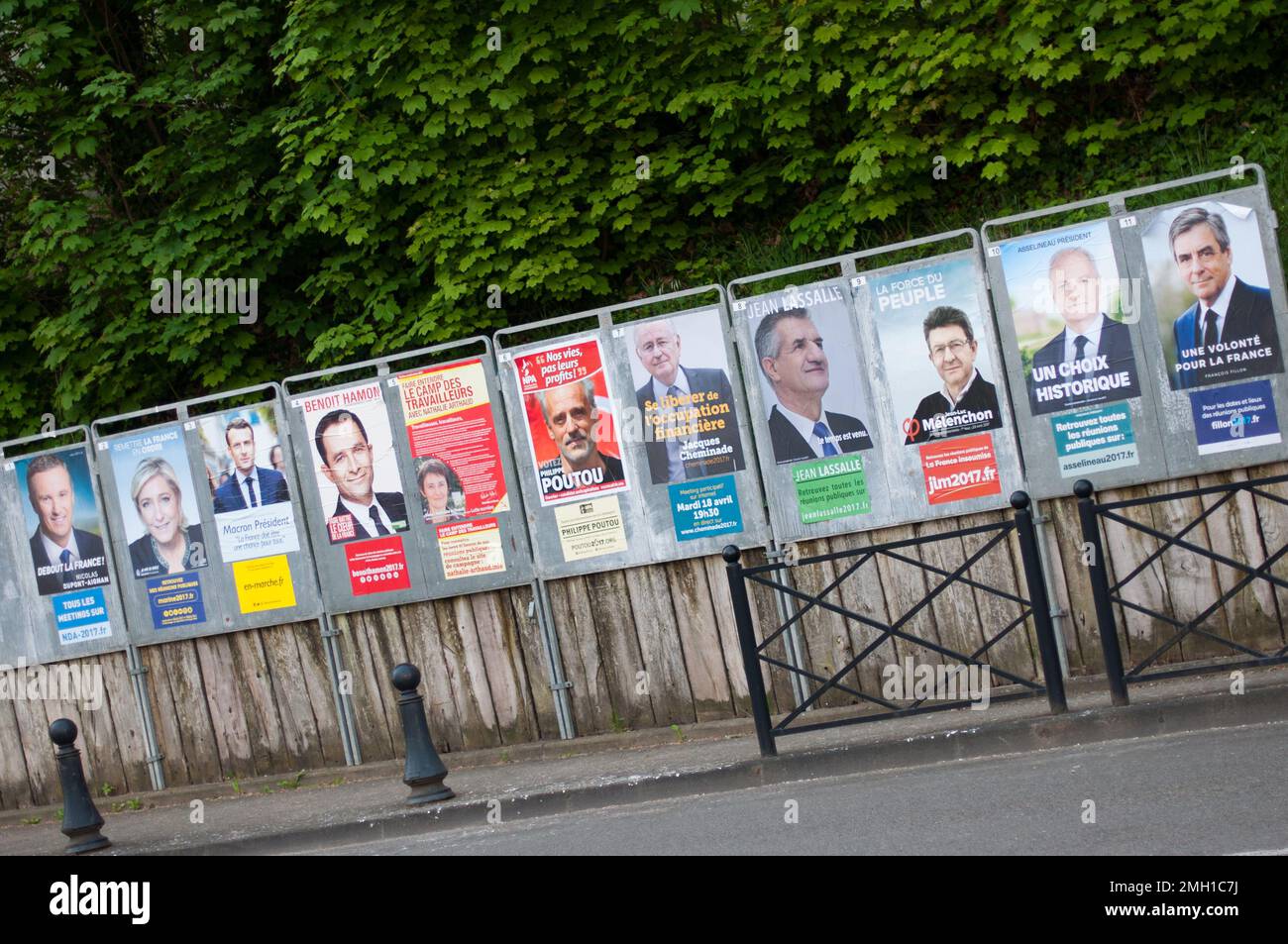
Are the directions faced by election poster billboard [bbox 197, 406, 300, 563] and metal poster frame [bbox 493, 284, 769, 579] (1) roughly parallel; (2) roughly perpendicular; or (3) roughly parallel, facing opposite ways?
roughly parallel

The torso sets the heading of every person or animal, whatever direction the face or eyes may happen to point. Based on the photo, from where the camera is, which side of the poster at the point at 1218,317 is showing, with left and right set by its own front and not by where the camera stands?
front

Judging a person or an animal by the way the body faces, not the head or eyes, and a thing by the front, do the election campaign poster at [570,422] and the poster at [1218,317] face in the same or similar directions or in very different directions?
same or similar directions

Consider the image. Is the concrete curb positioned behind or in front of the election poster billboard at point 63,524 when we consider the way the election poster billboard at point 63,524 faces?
in front

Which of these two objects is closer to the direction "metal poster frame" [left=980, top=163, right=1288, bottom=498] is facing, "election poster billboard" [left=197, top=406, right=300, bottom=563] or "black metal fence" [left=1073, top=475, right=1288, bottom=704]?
the black metal fence

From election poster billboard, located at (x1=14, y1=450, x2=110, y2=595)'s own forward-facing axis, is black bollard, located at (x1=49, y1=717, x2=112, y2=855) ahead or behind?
ahead

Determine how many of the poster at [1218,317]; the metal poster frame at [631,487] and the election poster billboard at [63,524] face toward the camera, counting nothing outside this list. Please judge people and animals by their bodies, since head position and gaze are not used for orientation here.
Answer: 3

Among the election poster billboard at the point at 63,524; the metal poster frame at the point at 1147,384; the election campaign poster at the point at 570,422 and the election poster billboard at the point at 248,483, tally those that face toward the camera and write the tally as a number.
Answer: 4

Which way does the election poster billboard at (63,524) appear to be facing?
toward the camera

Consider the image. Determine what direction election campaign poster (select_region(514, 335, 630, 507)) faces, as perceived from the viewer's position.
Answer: facing the viewer

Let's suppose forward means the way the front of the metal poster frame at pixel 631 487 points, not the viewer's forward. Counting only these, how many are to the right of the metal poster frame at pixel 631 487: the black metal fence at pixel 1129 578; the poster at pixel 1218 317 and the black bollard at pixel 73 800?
1

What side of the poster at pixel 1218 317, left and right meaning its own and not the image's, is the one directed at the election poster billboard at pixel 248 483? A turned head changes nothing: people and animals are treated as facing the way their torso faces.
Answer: right

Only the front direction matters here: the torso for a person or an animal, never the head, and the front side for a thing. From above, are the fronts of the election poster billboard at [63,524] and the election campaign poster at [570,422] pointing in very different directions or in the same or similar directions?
same or similar directions

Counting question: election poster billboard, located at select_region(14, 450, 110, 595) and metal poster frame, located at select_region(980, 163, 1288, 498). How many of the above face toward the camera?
2

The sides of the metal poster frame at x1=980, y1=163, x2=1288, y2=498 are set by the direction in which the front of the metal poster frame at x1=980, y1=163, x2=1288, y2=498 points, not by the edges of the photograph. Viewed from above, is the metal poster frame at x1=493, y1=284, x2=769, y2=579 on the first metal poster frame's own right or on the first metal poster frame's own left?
on the first metal poster frame's own right

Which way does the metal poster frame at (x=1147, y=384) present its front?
toward the camera
